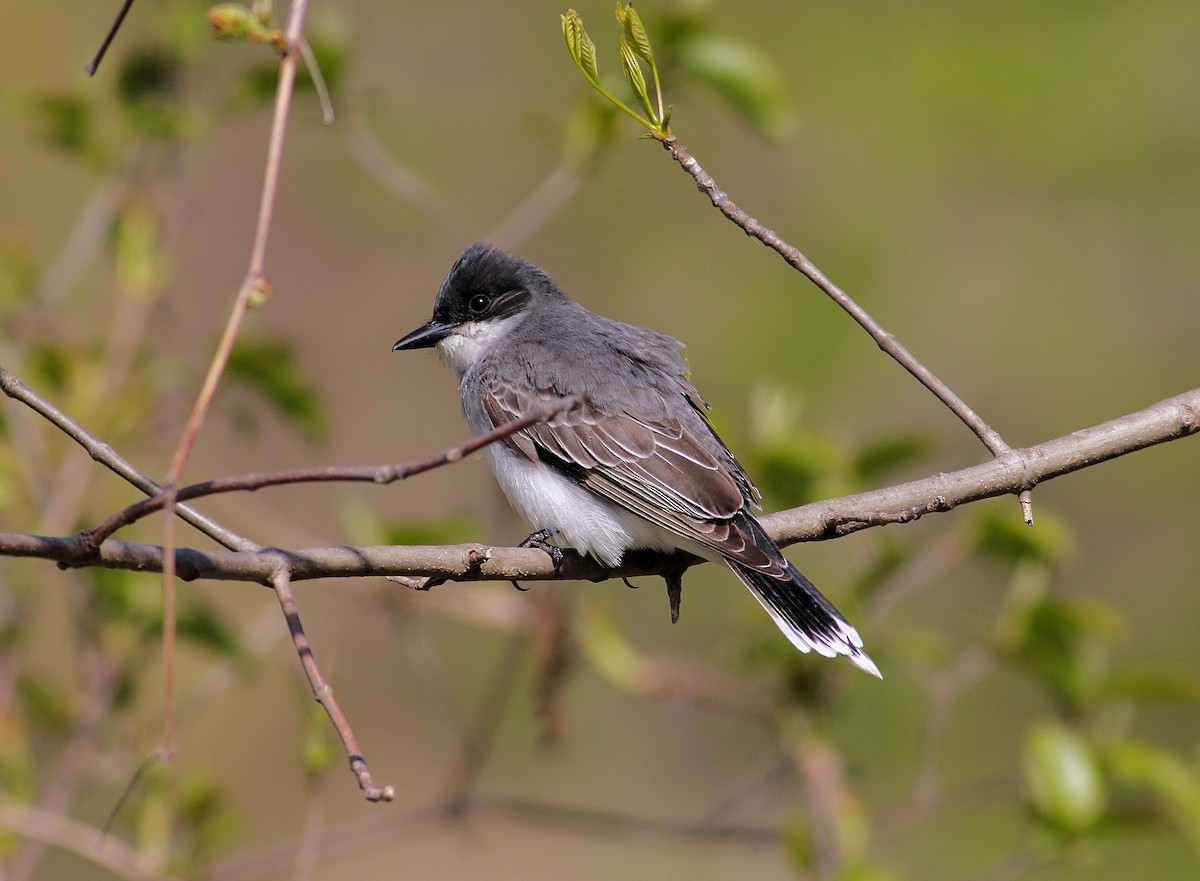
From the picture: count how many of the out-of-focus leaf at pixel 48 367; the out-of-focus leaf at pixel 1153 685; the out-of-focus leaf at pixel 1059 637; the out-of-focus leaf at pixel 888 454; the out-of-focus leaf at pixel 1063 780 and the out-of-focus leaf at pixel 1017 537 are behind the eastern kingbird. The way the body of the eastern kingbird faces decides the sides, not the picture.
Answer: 5

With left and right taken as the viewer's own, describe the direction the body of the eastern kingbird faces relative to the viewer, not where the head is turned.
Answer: facing to the left of the viewer
